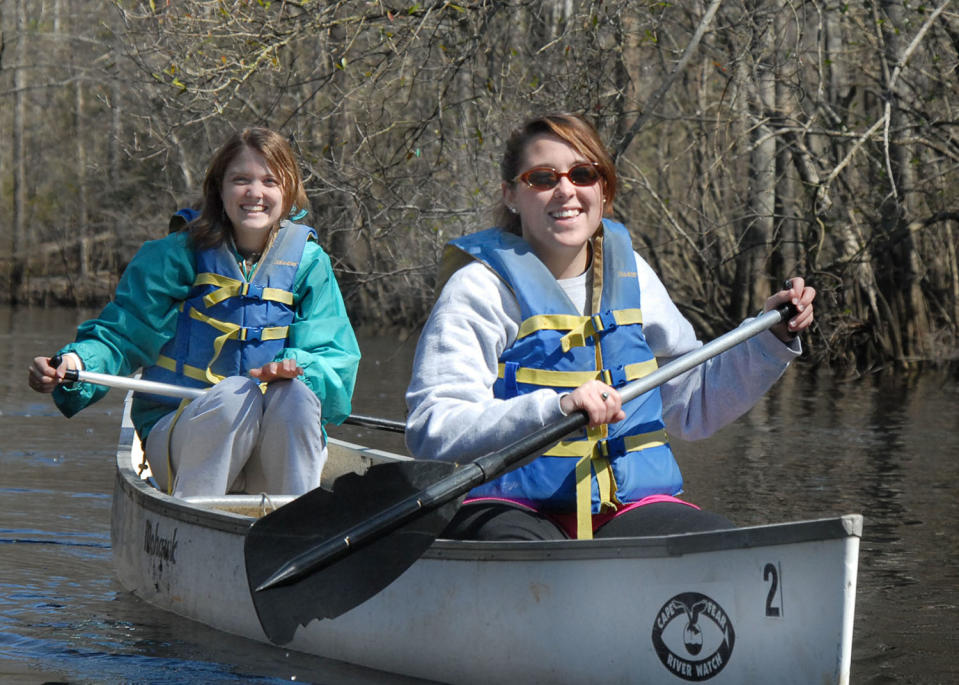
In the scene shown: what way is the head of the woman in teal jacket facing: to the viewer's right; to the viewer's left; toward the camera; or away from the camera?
toward the camera

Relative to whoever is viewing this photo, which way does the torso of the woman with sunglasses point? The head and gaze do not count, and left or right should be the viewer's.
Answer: facing the viewer and to the right of the viewer

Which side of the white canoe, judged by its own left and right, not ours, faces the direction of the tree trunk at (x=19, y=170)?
back
